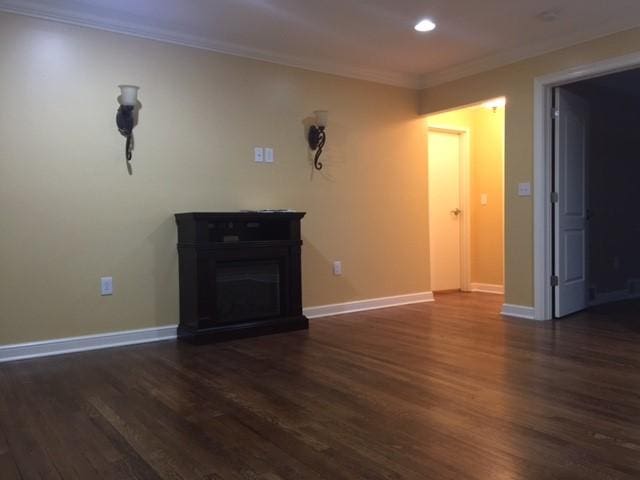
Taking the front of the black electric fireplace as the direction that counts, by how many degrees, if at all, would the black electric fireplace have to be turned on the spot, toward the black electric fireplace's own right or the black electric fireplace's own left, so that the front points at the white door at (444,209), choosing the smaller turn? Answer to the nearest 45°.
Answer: approximately 90° to the black electric fireplace's own left

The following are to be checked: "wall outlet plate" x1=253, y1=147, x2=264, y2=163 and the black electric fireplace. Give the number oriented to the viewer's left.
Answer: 0

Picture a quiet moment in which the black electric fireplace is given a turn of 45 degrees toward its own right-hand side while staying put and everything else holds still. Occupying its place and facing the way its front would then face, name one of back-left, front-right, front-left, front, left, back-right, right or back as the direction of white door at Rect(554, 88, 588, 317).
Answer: left

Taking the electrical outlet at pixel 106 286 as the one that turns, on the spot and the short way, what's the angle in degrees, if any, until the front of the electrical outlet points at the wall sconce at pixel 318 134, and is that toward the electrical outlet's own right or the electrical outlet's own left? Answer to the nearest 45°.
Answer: approximately 90° to the electrical outlet's own left

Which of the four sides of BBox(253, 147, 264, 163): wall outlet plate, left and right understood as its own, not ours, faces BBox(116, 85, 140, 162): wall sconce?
right

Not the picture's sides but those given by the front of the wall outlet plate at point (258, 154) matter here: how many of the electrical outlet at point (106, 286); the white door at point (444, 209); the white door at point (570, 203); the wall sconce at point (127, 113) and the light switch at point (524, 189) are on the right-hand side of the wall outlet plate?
2

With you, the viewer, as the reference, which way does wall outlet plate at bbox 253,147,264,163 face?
facing the viewer and to the right of the viewer

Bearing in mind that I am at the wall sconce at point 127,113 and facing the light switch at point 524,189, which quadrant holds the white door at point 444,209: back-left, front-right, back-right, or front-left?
front-left

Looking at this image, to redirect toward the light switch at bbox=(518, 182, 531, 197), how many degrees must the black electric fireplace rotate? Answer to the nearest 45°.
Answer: approximately 45° to its left

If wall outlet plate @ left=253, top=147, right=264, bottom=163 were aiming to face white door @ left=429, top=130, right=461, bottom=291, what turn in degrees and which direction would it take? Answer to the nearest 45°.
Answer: approximately 90° to its left

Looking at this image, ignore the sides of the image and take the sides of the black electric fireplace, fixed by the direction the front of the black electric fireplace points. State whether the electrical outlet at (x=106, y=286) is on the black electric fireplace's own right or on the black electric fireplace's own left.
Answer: on the black electric fireplace's own right

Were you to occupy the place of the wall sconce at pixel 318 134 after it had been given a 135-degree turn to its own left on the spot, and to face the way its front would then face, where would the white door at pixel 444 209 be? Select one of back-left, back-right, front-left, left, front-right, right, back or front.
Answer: front-right

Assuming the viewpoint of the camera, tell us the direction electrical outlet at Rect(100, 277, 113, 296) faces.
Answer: facing the viewer

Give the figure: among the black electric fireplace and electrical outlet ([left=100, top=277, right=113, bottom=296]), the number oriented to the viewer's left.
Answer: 0

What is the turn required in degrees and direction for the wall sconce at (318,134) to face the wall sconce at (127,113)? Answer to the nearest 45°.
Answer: approximately 90° to its right
